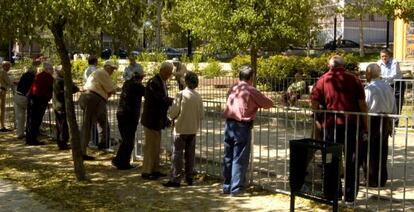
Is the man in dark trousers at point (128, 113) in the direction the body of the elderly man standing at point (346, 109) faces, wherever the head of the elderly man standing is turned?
no

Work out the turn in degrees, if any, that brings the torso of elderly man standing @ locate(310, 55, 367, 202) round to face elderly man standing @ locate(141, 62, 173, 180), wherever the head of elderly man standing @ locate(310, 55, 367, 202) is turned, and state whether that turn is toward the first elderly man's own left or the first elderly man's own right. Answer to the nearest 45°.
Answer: approximately 90° to the first elderly man's own left

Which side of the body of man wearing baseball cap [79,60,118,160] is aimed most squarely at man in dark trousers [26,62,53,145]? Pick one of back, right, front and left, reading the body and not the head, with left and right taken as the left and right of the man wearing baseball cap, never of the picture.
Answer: left

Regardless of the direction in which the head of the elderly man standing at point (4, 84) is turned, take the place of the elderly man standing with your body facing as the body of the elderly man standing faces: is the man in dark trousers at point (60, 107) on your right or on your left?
on your right

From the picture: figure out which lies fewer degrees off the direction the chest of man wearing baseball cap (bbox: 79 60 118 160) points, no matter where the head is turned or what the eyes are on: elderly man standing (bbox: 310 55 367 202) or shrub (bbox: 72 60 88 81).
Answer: the shrub

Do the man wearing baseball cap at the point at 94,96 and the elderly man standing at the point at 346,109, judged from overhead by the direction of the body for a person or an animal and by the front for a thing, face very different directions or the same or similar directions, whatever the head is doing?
same or similar directions

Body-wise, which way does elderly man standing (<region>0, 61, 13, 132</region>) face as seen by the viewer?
to the viewer's right

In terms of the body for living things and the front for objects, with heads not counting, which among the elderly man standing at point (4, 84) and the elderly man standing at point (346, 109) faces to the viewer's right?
the elderly man standing at point (4, 84)

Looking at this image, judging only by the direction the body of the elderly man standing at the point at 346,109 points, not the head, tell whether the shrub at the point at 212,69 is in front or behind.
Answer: in front

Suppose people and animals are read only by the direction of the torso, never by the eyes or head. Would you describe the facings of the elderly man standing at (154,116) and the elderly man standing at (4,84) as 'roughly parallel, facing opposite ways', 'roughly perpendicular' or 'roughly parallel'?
roughly parallel

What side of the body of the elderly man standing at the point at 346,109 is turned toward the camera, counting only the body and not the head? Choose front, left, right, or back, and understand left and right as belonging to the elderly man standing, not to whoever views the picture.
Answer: back

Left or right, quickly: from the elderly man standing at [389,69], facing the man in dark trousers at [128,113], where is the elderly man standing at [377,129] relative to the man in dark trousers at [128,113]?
left

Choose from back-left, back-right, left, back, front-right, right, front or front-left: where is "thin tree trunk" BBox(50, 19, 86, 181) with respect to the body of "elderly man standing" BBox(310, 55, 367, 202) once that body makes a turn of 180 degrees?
right
